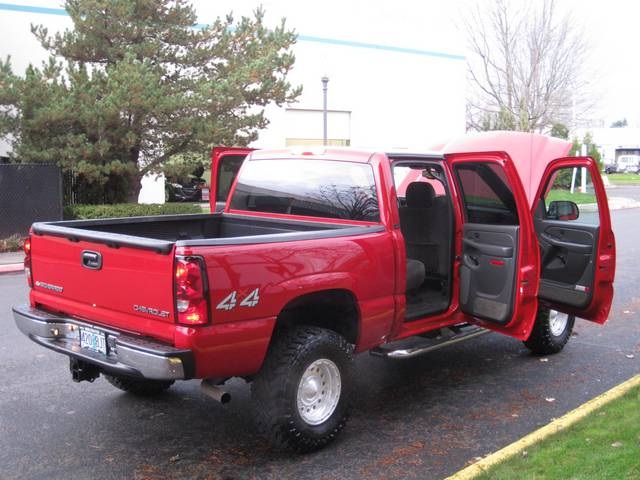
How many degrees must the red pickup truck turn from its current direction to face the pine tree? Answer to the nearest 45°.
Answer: approximately 45° to its left

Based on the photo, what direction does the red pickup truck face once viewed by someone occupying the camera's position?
facing away from the viewer and to the right of the viewer

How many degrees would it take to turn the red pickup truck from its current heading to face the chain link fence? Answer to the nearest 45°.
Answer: approximately 90° to its left

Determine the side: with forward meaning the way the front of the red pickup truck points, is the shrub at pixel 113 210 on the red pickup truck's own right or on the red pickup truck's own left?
on the red pickup truck's own left
